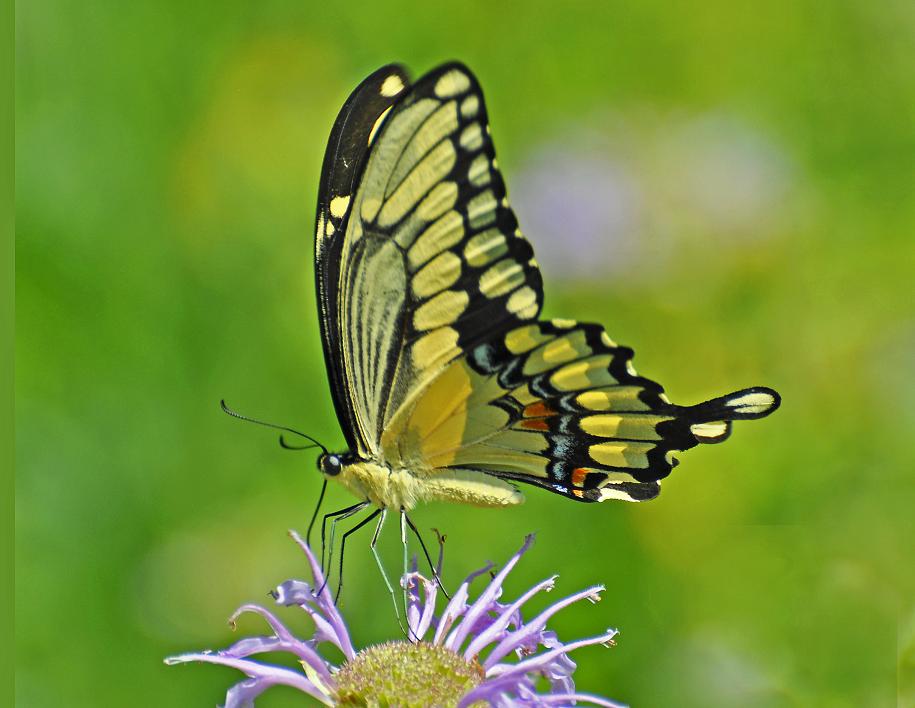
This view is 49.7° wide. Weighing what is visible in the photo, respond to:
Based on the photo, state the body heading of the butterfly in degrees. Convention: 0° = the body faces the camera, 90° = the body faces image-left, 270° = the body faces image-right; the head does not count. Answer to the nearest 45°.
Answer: approximately 90°
